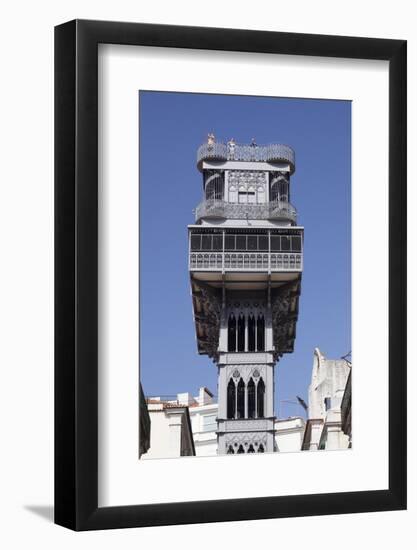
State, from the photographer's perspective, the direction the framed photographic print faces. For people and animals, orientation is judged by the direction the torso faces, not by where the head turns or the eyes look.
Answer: facing the viewer and to the right of the viewer
